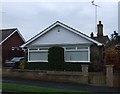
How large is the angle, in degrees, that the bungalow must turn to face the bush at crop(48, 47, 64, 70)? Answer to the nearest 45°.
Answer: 0° — it already faces it

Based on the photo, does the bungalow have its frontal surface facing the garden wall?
yes

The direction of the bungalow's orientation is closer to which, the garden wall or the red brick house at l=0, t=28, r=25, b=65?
the garden wall

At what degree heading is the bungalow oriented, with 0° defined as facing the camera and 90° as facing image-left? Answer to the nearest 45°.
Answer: approximately 0°

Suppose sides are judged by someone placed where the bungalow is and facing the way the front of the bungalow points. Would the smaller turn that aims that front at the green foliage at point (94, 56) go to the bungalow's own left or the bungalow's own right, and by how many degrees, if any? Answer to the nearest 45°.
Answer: approximately 45° to the bungalow's own left

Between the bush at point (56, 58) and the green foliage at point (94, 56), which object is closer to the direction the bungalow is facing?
the bush

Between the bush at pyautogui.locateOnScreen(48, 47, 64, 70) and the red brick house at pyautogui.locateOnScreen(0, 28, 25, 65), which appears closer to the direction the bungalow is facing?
the bush
